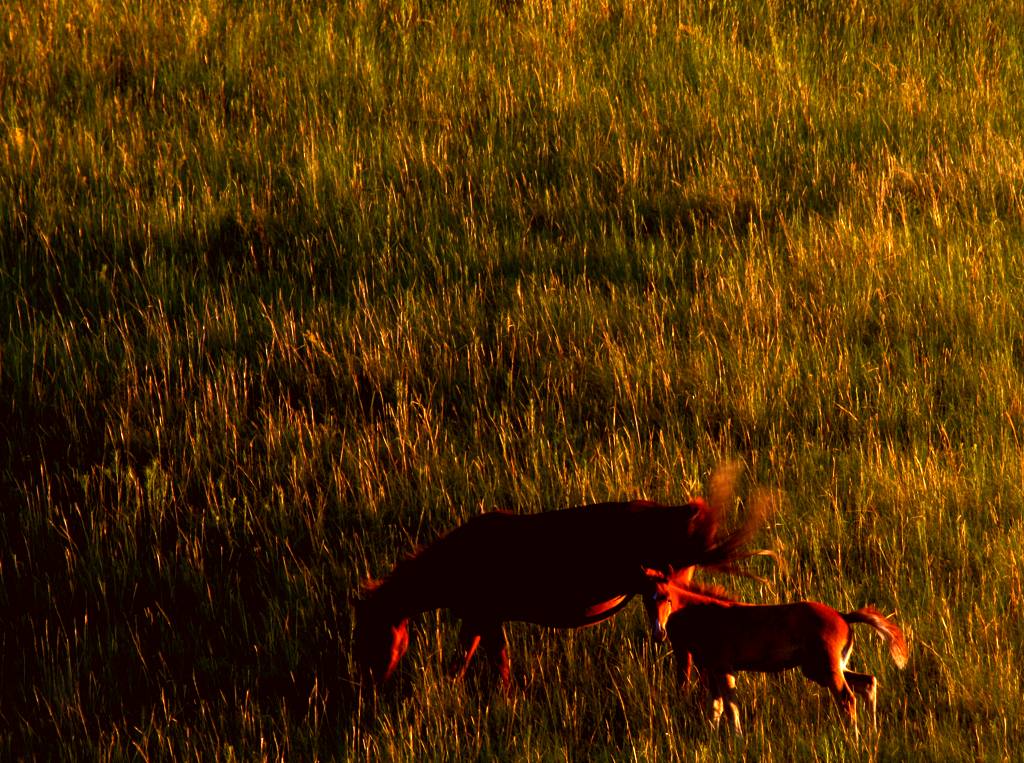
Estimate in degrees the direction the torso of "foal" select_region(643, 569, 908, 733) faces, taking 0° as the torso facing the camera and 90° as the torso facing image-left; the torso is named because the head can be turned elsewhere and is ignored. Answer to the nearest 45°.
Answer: approximately 90°

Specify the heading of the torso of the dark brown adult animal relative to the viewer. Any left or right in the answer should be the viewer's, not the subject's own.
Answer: facing to the left of the viewer

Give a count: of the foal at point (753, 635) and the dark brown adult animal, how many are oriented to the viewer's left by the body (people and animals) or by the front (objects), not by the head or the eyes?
2
